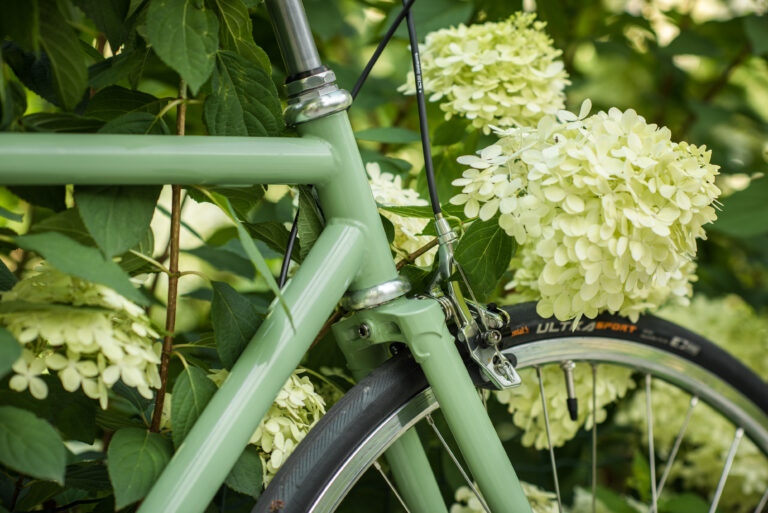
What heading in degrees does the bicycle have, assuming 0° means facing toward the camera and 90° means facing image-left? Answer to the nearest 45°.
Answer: approximately 270°
